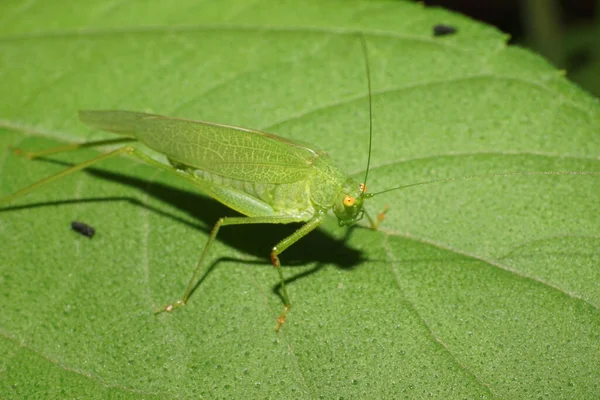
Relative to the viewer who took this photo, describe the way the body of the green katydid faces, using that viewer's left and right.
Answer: facing to the right of the viewer
